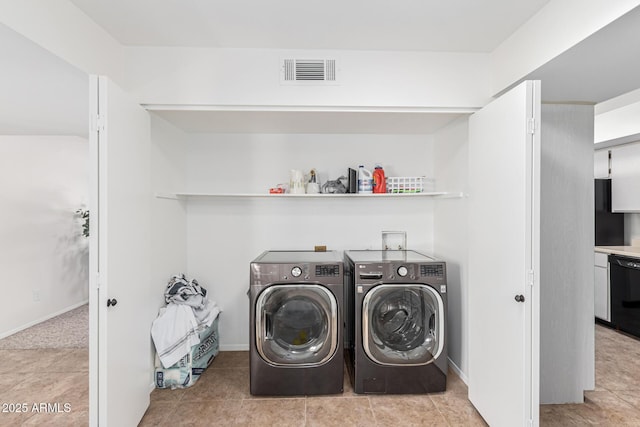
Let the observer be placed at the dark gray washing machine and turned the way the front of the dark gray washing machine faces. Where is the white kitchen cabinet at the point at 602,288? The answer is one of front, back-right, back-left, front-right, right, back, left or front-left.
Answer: back-left

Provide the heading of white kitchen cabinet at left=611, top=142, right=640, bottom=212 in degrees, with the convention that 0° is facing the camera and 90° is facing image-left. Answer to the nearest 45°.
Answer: approximately 45°

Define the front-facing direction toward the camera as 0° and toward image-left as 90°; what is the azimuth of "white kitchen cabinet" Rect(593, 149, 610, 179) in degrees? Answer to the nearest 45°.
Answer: approximately 45°

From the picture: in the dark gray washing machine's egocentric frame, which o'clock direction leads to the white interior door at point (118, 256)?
The white interior door is roughly at 2 o'clock from the dark gray washing machine.

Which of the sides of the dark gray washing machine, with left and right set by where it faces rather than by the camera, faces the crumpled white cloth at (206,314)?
right
